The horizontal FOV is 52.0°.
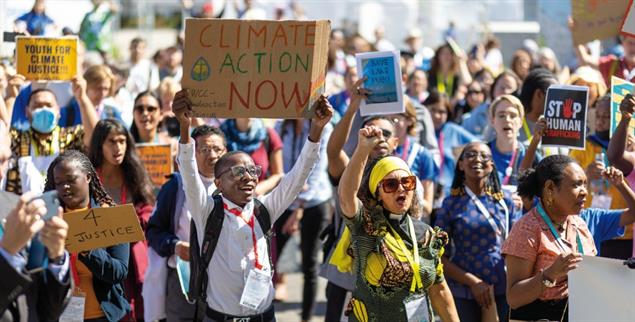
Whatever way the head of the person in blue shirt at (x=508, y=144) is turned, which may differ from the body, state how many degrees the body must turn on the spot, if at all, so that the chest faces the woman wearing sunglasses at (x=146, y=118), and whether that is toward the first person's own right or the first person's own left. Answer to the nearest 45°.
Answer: approximately 90° to the first person's own right

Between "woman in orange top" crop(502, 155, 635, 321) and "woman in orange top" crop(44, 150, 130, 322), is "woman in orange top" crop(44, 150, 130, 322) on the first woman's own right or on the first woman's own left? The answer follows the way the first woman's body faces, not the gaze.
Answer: on the first woman's own right

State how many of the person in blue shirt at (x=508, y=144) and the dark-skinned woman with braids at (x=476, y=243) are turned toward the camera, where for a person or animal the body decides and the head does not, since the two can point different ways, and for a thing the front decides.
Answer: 2

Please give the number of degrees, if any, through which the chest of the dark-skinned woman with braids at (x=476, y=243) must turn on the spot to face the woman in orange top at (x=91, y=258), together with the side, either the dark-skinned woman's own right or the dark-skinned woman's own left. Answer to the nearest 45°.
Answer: approximately 45° to the dark-skinned woman's own right

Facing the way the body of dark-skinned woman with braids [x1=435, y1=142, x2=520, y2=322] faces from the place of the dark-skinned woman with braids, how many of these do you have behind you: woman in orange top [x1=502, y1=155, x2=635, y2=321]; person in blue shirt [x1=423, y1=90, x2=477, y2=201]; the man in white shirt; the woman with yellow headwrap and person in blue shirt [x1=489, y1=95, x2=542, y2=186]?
2

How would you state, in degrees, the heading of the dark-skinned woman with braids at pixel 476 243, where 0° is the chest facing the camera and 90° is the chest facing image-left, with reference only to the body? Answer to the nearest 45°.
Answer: approximately 0°

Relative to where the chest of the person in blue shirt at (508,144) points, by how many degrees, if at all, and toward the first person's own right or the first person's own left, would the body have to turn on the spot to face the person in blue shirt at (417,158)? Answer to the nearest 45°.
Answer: approximately 90° to the first person's own right

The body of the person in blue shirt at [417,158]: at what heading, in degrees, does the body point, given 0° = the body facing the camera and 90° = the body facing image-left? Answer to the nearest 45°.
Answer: approximately 45°

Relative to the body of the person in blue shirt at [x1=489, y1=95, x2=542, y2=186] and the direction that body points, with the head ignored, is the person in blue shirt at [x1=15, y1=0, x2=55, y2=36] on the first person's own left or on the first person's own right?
on the first person's own right

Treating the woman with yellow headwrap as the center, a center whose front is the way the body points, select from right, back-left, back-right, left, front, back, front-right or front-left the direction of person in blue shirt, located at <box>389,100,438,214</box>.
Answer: back-left
